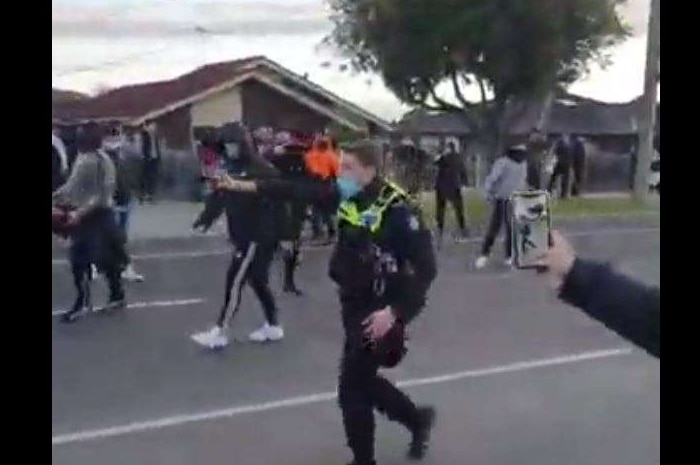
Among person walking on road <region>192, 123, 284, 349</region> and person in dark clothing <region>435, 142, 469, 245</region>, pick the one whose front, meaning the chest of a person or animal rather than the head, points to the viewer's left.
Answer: the person walking on road

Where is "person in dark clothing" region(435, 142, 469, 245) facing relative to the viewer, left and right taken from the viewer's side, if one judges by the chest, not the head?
facing the viewer

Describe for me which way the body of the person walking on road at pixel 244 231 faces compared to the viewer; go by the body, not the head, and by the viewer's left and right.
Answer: facing to the left of the viewer

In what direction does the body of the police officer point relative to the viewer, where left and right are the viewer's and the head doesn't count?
facing the viewer and to the left of the viewer

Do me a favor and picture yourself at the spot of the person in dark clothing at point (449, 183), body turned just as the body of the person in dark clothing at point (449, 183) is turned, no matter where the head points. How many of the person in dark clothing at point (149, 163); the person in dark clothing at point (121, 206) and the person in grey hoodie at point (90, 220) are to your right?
3

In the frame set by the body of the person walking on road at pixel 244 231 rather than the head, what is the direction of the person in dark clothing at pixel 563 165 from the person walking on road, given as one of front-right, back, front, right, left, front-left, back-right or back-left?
back
